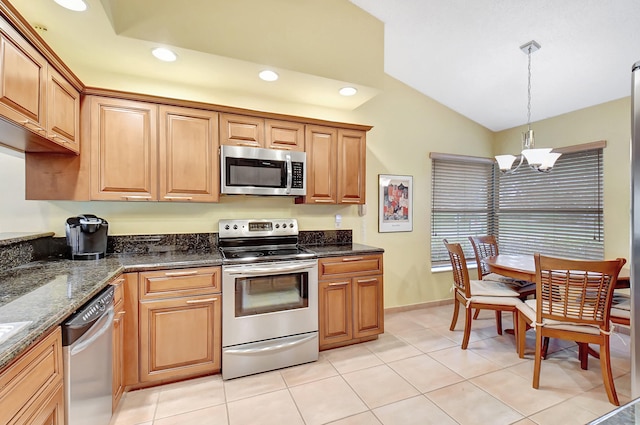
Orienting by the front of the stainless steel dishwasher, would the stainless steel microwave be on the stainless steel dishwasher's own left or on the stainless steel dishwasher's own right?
on the stainless steel dishwasher's own left

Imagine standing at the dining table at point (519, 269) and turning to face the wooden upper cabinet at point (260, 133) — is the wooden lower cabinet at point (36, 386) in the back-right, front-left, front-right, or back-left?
front-left

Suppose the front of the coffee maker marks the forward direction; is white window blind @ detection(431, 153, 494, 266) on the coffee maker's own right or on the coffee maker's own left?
on the coffee maker's own left

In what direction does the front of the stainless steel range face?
toward the camera

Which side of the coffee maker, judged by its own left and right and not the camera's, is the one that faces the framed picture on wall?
left

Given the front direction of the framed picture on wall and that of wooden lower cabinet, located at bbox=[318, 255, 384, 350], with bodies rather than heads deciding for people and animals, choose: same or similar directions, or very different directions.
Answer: same or similar directions

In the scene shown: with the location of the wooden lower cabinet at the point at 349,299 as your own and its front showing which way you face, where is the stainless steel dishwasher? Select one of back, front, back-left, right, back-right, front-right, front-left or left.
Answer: right

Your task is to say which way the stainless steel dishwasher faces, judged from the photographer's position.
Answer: facing the viewer and to the right of the viewer

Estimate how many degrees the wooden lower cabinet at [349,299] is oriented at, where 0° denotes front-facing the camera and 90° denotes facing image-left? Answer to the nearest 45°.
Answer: approximately 315°

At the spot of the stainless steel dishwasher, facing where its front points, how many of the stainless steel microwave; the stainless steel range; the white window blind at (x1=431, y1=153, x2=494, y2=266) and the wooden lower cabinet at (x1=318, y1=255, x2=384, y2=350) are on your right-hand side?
0

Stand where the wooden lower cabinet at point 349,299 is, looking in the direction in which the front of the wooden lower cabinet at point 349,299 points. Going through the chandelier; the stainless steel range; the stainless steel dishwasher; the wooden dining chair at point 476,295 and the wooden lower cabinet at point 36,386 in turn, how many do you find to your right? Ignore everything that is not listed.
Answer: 3

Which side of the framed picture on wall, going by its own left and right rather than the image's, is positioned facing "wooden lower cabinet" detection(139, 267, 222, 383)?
right

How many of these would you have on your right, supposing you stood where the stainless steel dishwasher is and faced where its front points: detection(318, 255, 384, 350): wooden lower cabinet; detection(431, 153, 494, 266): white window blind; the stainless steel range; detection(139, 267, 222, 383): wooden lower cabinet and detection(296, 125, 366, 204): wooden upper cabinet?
0

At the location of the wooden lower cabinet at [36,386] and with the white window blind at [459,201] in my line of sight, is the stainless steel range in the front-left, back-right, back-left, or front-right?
front-left
